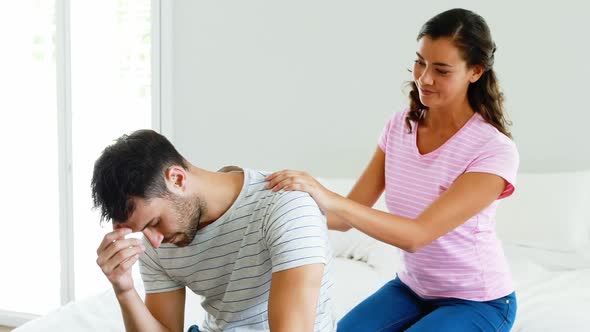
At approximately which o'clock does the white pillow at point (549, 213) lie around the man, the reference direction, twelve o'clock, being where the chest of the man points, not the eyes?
The white pillow is roughly at 6 o'clock from the man.

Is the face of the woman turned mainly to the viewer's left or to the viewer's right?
to the viewer's left

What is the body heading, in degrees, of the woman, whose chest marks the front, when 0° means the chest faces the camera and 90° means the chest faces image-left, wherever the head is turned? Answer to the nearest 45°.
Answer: approximately 45°

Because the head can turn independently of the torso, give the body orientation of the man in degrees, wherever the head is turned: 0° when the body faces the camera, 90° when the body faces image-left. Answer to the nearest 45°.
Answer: approximately 45°

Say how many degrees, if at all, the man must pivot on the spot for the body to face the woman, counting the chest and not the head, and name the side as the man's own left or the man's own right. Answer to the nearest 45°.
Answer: approximately 180°

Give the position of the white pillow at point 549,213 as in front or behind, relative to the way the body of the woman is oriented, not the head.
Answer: behind
